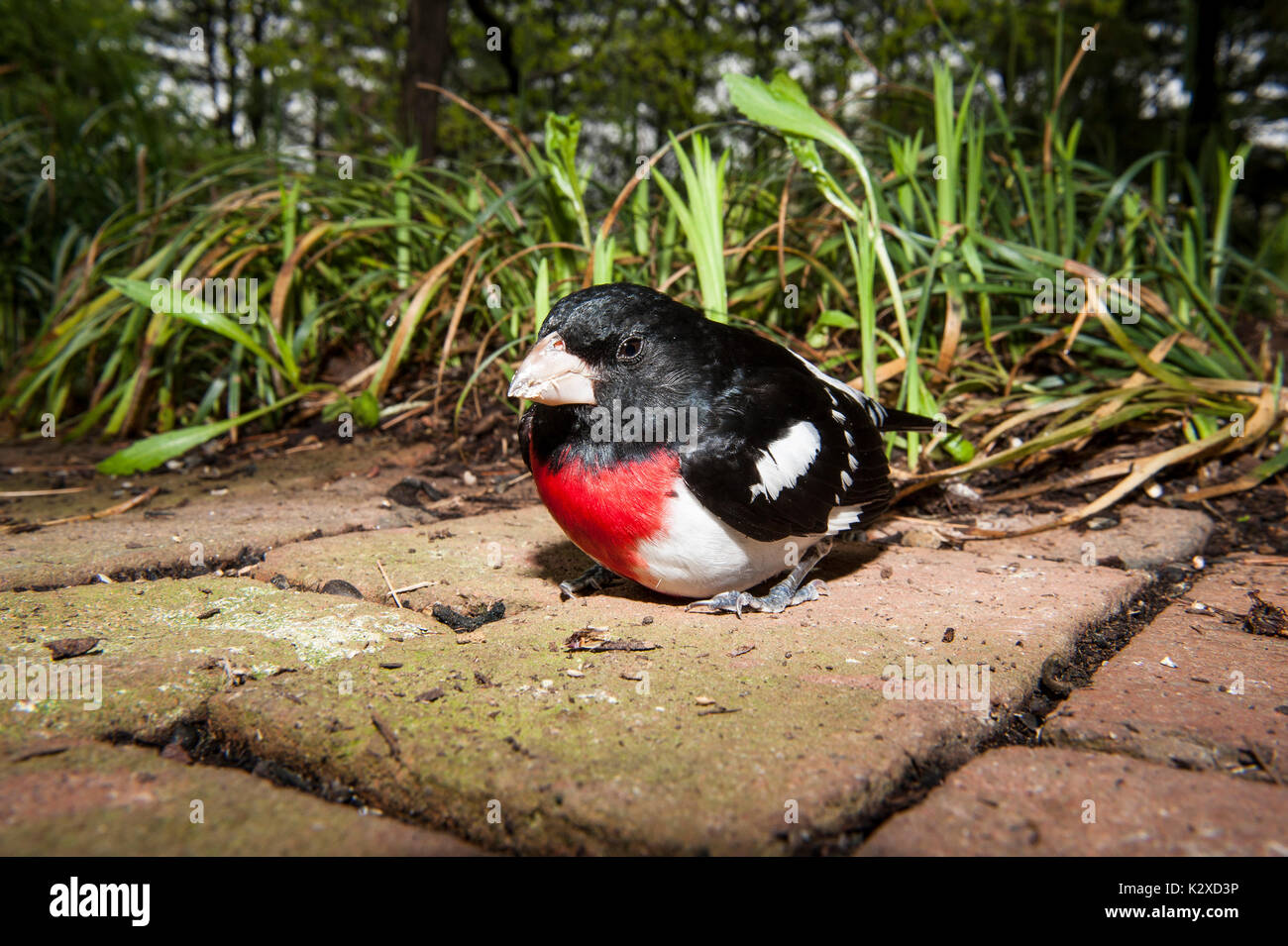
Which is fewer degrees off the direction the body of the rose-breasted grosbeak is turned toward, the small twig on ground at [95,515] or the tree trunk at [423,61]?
the small twig on ground

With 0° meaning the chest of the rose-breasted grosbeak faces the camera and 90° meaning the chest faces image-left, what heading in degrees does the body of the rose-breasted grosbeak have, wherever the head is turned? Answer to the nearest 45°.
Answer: approximately 45°

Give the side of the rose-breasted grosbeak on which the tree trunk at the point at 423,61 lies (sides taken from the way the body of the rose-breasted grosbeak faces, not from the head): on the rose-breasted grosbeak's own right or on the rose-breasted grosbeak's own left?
on the rose-breasted grosbeak's own right

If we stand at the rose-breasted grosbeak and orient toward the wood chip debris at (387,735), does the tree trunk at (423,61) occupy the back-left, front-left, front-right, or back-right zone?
back-right
